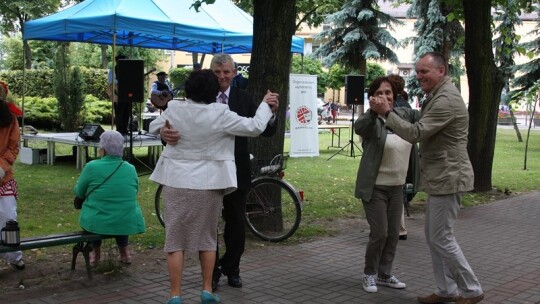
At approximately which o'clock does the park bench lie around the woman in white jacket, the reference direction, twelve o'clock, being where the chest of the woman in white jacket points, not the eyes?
The park bench is roughly at 10 o'clock from the woman in white jacket.

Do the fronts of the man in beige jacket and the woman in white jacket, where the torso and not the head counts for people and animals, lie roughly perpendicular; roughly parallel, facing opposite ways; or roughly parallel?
roughly perpendicular

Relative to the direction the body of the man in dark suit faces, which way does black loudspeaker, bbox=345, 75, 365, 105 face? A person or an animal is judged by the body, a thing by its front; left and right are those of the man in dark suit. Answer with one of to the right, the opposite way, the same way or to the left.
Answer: the same way

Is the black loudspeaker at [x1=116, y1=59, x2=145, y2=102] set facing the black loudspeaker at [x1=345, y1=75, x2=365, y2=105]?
no

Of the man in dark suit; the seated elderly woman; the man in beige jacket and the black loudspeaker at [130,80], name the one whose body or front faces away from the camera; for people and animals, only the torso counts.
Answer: the seated elderly woman

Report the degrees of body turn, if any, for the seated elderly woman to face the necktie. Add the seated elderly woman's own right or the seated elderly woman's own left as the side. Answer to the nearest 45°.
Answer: approximately 90° to the seated elderly woman's own right

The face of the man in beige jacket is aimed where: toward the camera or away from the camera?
toward the camera

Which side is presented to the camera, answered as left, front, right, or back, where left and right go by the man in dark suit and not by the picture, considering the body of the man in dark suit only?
front

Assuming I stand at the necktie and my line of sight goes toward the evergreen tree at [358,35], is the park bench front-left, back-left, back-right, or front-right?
back-left

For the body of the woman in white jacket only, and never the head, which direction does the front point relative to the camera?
away from the camera

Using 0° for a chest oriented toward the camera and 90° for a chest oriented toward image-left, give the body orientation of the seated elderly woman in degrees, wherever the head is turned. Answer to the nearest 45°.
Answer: approximately 180°

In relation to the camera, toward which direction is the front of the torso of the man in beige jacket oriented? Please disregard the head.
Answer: to the viewer's left

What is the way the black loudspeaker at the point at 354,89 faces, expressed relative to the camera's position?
facing the viewer

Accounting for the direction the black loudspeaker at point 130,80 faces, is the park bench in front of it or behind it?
in front

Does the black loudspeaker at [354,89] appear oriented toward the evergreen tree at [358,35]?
no

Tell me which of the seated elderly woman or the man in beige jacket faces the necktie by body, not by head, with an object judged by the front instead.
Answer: the man in beige jacket
